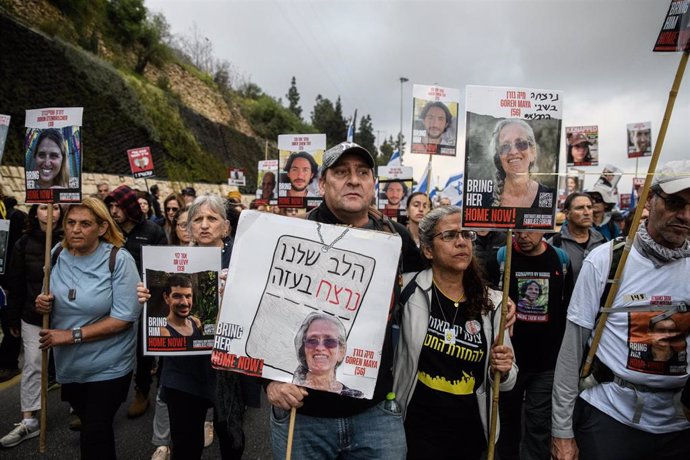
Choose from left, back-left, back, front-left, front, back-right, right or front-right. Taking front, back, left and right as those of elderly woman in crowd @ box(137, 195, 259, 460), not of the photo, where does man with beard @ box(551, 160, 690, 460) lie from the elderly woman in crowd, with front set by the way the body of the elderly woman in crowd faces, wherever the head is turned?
front-left

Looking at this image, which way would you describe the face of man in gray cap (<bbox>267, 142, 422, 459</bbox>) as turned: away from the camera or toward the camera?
toward the camera

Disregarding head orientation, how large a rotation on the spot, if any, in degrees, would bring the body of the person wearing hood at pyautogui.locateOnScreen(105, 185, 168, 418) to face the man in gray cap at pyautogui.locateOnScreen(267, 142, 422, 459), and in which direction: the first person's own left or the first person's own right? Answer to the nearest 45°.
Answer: approximately 45° to the first person's own left

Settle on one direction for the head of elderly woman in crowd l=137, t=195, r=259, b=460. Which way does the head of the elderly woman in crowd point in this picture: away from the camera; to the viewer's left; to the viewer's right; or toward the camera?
toward the camera

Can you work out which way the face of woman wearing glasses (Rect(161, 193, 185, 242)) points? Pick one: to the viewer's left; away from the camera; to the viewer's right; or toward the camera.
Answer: toward the camera

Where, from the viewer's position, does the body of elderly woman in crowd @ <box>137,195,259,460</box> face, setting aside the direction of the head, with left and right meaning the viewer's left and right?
facing the viewer

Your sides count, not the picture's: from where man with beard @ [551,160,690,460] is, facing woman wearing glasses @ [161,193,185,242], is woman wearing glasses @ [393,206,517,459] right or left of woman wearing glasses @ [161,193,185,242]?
left

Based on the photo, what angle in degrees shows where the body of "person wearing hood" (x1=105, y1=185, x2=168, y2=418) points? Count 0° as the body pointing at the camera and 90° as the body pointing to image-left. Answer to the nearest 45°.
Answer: approximately 45°

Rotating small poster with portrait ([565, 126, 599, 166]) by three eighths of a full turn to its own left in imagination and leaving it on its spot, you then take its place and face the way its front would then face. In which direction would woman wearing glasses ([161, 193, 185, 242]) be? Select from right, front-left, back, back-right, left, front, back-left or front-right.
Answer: back

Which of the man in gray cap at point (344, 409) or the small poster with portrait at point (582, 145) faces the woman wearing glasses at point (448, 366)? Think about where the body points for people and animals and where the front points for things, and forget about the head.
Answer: the small poster with portrait

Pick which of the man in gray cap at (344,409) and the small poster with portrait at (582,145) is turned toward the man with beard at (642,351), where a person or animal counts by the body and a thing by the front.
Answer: the small poster with portrait

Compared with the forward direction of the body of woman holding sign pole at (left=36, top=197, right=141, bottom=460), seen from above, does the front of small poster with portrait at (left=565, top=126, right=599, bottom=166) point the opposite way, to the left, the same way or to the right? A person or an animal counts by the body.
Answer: the same way

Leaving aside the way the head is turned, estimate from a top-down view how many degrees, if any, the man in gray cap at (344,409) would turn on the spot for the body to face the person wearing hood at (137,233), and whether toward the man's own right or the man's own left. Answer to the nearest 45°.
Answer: approximately 135° to the man's own right

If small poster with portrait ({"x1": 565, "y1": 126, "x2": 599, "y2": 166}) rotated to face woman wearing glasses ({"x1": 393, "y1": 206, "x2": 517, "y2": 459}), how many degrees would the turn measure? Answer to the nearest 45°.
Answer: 0° — it already faces them

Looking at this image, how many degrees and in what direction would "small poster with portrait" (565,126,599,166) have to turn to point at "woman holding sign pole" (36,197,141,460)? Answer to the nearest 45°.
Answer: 0° — it already faces them
